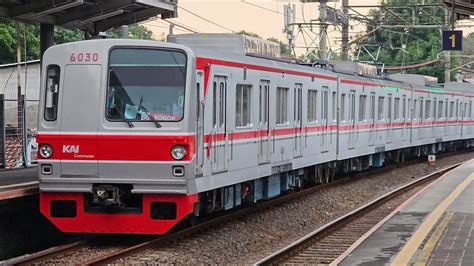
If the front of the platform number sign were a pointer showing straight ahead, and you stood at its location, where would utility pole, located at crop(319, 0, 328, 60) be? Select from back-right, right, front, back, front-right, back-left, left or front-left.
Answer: right

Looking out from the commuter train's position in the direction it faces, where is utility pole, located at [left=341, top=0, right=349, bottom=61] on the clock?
The utility pole is roughly at 5 o'clock from the commuter train.

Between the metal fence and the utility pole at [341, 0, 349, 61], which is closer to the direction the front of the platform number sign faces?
the metal fence

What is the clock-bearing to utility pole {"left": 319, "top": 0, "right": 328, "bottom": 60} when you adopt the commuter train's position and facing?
The utility pole is roughly at 5 o'clock from the commuter train.

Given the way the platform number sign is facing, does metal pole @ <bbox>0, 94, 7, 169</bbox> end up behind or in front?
in front

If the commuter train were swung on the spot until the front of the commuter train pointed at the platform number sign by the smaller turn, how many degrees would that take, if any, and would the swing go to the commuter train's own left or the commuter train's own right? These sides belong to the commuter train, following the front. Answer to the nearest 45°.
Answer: approximately 180°

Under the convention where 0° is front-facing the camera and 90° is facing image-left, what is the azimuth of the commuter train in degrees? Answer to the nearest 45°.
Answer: approximately 45°

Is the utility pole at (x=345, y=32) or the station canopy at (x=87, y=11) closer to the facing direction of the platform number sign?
the station canopy

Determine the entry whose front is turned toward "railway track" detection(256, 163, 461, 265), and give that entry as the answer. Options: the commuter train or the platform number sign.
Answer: the platform number sign

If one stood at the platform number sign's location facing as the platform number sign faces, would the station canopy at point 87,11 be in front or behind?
in front

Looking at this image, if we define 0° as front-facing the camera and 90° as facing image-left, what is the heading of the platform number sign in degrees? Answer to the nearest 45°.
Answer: approximately 0°
